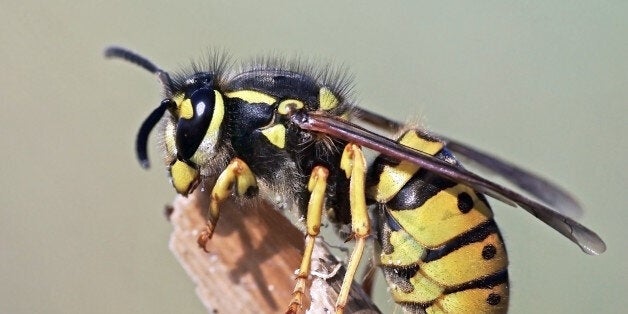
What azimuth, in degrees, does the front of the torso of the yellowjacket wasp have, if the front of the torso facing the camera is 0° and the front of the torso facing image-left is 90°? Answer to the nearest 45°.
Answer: approximately 90°
